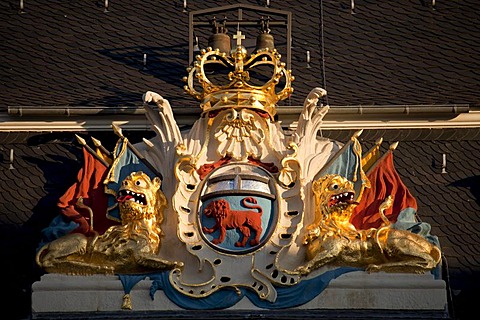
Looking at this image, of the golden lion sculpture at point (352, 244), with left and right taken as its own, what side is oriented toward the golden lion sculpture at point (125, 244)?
front

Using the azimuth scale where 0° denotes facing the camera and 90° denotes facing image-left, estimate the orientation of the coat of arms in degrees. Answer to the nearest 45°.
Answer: approximately 0°

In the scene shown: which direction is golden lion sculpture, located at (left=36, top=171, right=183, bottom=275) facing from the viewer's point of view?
to the viewer's right

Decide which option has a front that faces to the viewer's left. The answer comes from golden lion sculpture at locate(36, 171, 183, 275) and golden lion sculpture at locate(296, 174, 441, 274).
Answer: golden lion sculpture at locate(296, 174, 441, 274)

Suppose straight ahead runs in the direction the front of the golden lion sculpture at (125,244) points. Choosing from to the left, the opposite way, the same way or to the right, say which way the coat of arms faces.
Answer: to the right

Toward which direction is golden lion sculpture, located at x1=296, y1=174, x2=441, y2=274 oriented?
to the viewer's left

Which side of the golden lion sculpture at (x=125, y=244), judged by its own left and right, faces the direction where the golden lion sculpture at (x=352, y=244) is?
front

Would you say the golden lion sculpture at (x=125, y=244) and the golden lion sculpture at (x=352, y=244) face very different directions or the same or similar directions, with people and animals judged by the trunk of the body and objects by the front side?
very different directions
